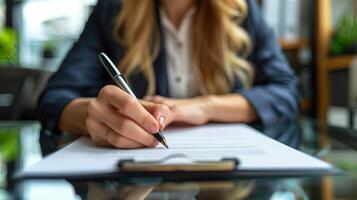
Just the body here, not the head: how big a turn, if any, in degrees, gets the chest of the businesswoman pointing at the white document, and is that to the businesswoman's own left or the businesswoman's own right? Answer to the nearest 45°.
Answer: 0° — they already face it

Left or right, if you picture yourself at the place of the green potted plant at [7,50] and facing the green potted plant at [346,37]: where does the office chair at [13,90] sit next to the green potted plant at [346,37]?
right

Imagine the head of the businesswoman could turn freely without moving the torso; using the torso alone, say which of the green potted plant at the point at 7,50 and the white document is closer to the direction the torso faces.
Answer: the white document

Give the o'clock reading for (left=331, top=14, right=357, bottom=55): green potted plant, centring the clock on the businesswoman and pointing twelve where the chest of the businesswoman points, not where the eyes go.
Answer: The green potted plant is roughly at 7 o'clock from the businesswoman.

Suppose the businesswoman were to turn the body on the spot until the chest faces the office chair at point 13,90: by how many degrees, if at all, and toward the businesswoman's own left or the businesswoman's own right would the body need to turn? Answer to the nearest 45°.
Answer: approximately 135° to the businesswoman's own right

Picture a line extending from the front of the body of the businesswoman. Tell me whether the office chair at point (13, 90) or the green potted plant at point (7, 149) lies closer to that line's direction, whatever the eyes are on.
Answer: the green potted plant

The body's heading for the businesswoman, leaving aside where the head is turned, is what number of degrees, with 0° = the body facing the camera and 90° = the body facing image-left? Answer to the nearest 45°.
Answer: approximately 0°

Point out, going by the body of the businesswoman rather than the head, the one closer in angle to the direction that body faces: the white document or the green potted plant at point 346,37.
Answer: the white document

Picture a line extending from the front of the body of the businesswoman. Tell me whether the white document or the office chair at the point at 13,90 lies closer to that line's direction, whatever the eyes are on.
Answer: the white document

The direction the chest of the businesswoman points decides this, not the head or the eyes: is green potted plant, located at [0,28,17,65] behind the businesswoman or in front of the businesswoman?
behind
